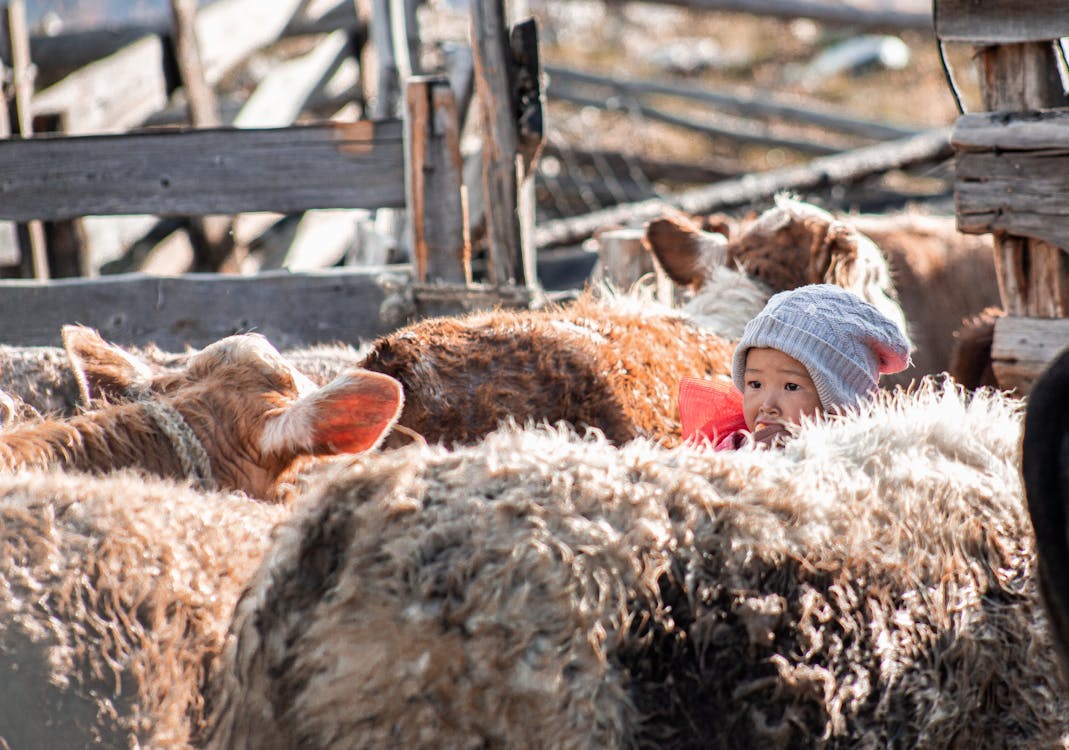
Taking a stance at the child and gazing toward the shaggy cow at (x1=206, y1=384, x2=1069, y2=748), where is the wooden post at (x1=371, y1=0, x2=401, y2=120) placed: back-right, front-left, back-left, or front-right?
back-right

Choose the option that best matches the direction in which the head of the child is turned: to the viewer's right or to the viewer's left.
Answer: to the viewer's left

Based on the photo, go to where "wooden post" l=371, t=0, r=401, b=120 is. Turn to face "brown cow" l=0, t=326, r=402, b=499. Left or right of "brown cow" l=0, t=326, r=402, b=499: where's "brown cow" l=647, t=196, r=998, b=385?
left
